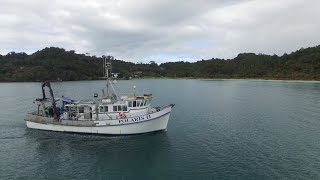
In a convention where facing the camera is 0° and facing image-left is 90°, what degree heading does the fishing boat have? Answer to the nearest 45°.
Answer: approximately 270°
